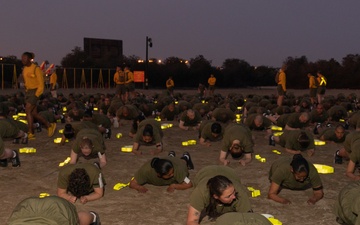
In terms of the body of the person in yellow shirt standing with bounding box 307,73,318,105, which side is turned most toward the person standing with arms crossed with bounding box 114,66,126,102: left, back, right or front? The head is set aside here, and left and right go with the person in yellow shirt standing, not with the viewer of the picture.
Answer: front

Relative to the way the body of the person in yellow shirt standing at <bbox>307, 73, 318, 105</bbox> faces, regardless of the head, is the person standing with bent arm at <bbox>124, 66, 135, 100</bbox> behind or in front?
in front

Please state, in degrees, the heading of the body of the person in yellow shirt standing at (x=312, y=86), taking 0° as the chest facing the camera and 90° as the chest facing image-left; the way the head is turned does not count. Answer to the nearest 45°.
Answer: approximately 90°
